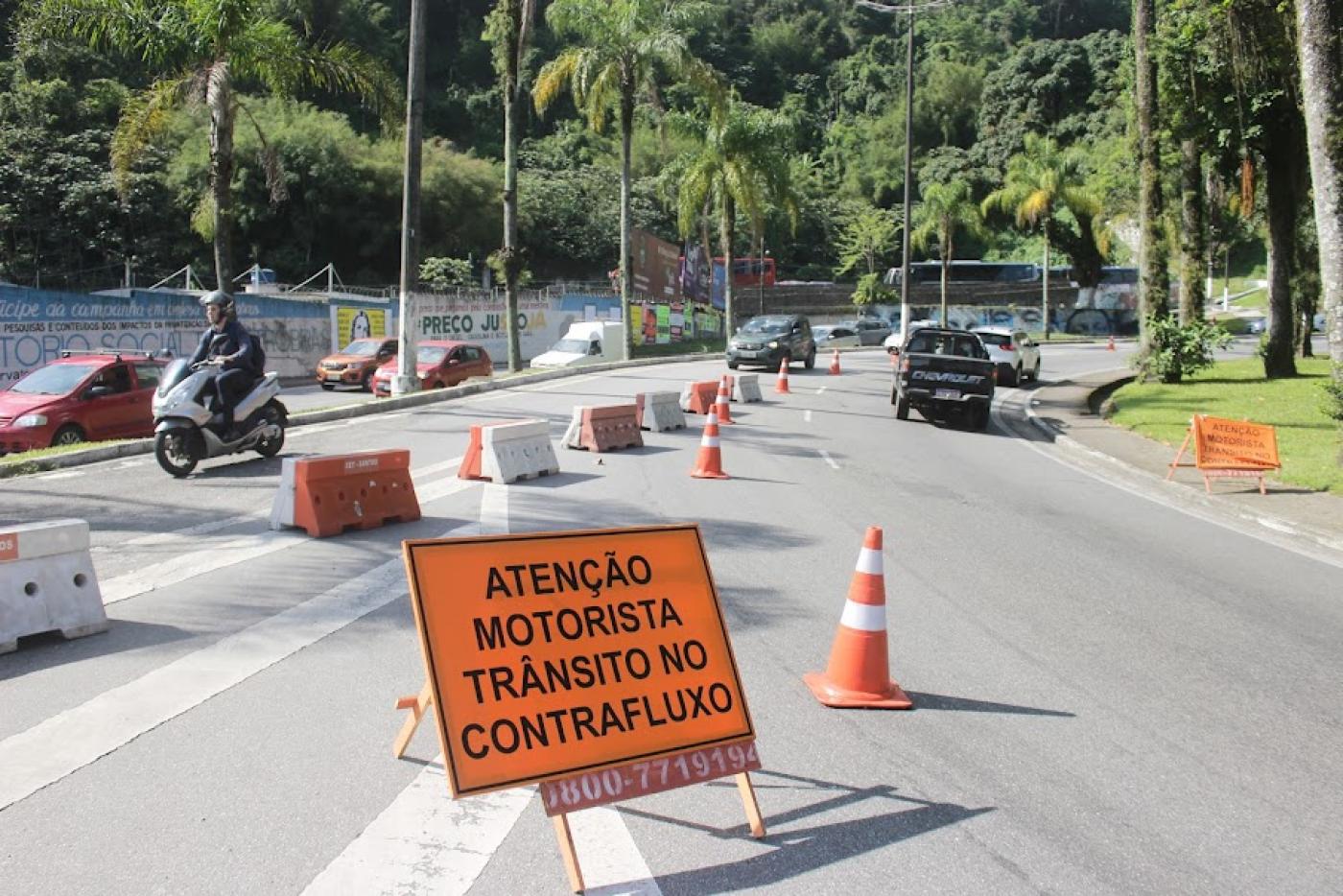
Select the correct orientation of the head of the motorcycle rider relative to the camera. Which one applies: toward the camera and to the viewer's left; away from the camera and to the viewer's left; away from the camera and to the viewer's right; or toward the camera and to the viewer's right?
toward the camera and to the viewer's left

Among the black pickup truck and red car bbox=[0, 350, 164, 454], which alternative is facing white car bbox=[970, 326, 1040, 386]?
the black pickup truck

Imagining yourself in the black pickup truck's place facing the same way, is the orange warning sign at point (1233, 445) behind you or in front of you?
behind

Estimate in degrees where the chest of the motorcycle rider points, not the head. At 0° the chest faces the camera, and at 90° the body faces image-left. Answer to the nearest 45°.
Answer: approximately 45°

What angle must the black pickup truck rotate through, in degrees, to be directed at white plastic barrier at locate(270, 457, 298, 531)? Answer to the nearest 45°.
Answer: approximately 180°

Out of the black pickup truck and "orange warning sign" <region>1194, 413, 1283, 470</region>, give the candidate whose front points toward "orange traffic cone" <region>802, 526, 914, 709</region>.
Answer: the orange warning sign

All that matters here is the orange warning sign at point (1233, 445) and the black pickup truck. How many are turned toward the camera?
1

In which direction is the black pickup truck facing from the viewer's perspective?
away from the camera

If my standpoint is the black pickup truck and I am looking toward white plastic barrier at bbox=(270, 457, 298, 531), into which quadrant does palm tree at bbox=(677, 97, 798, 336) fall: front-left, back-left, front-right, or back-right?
back-right

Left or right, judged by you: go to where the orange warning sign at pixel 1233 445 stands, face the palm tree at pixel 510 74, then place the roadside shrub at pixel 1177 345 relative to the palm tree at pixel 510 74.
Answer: right
